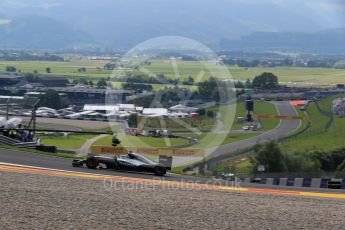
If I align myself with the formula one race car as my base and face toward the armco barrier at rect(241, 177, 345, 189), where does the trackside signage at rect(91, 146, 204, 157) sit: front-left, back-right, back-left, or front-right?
front-left

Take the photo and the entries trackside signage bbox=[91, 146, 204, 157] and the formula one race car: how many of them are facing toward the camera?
1

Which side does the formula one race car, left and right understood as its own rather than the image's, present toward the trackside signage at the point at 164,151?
right

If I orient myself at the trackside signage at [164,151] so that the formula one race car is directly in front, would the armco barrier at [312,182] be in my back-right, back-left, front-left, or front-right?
front-left

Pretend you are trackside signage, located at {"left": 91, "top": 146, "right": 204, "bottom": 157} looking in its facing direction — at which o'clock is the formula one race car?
The formula one race car is roughly at 12 o'clock from the trackside signage.

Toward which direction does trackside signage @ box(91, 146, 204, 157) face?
toward the camera

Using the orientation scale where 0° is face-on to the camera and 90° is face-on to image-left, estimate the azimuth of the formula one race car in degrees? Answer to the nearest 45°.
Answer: approximately 90°

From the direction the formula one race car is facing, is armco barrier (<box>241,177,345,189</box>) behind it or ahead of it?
behind

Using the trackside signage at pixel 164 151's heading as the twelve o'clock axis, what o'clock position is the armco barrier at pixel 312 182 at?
The armco barrier is roughly at 11 o'clock from the trackside signage.
